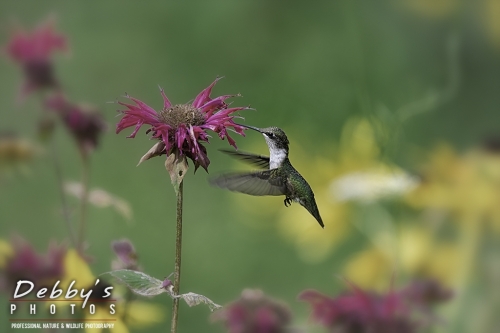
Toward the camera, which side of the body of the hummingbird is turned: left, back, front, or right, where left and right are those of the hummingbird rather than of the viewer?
left

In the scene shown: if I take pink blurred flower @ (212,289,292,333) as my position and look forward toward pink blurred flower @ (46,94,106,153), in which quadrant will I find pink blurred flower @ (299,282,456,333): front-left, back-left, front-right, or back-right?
back-right

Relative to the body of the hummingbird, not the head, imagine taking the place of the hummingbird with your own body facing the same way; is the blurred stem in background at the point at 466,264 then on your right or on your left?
on your right

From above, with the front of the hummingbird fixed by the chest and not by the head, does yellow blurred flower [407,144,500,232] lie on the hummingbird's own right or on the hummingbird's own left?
on the hummingbird's own right

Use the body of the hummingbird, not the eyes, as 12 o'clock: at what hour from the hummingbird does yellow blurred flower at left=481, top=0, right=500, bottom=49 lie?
The yellow blurred flower is roughly at 4 o'clock from the hummingbird.
